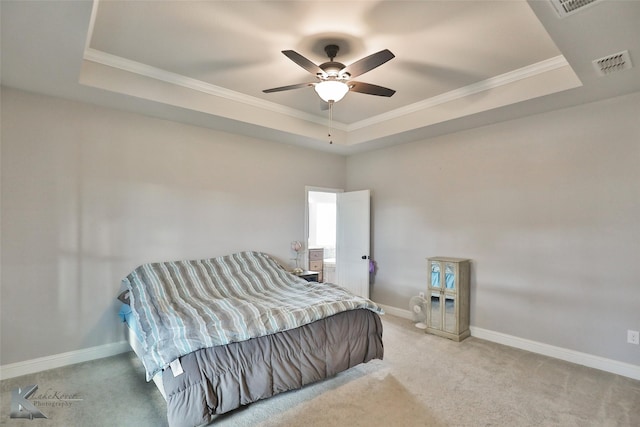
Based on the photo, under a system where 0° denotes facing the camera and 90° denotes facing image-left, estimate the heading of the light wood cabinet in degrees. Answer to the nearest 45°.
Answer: approximately 45°

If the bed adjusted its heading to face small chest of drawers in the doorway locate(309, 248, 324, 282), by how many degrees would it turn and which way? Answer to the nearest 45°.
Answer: approximately 90° to its left

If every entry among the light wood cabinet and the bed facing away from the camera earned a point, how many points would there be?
0

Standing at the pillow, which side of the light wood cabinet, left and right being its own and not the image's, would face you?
front

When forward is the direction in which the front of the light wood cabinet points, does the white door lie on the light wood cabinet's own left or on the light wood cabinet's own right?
on the light wood cabinet's own right

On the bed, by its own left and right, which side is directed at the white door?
left

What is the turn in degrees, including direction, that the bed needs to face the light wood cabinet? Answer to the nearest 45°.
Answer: approximately 45° to its left

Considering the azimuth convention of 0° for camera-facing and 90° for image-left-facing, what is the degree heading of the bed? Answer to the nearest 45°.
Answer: approximately 315°

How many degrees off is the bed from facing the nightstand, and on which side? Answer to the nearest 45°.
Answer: approximately 90° to its left

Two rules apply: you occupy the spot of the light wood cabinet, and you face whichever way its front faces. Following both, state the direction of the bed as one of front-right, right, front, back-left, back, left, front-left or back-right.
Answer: front

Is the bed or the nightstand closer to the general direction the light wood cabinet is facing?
the bed
